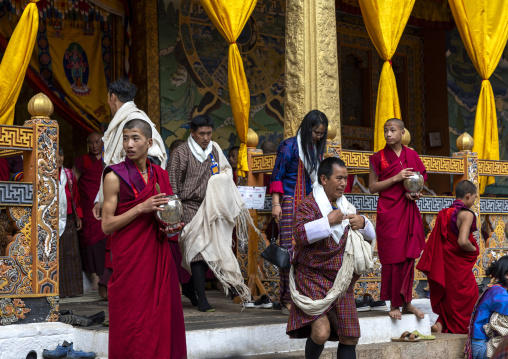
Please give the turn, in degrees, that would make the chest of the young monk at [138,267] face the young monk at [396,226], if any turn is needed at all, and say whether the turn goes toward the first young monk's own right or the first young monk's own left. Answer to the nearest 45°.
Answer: approximately 90° to the first young monk's own left

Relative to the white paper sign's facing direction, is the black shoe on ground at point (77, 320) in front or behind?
in front

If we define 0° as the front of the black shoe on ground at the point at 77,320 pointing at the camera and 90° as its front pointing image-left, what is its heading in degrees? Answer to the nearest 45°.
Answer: approximately 90°

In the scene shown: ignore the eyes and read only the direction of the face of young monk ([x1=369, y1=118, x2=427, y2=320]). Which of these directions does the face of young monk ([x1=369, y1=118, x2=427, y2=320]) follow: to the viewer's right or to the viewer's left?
to the viewer's left

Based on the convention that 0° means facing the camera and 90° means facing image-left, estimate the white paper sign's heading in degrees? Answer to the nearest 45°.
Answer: approximately 0°

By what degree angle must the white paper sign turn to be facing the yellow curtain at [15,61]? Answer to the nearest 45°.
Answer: approximately 45° to its right

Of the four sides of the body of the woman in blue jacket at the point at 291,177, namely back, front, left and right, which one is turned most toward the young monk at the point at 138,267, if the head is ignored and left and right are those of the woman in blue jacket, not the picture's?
right

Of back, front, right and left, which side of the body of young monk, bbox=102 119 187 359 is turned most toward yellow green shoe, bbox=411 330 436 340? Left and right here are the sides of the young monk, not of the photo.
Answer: left

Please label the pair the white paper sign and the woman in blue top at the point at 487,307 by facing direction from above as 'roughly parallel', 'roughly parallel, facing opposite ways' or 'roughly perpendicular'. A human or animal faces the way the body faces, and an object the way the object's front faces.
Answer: roughly perpendicular

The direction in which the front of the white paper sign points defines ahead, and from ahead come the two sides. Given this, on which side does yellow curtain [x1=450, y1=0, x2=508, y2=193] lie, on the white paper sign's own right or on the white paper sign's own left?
on the white paper sign's own left
